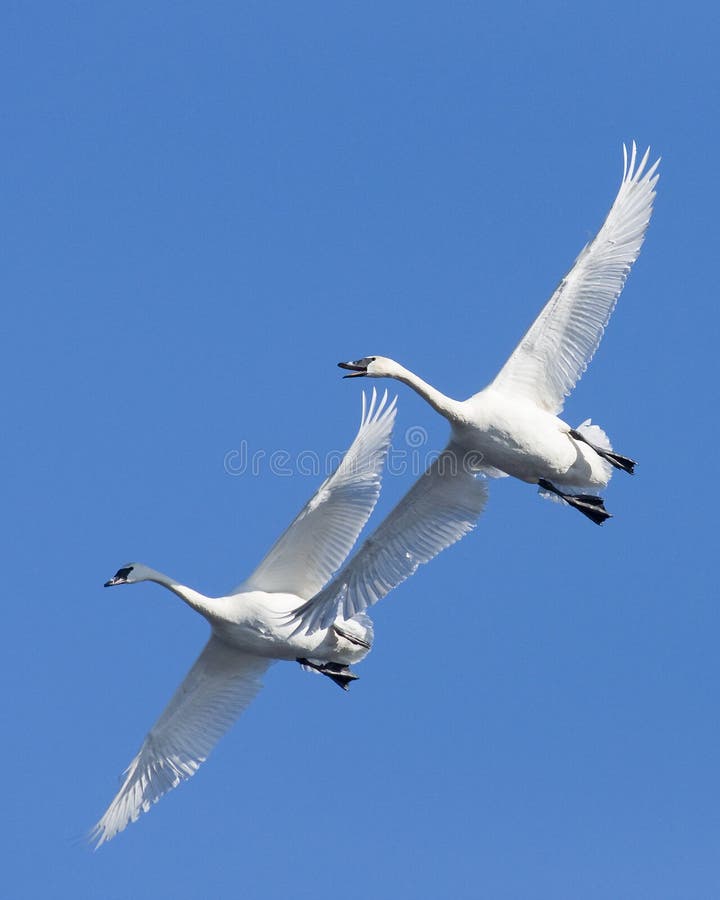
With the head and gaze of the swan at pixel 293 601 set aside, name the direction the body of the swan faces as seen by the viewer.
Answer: to the viewer's left

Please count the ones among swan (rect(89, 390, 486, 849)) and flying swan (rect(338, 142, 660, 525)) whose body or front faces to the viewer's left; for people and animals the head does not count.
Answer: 2

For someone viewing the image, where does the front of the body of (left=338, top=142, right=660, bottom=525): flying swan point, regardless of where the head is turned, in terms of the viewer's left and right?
facing to the left of the viewer
